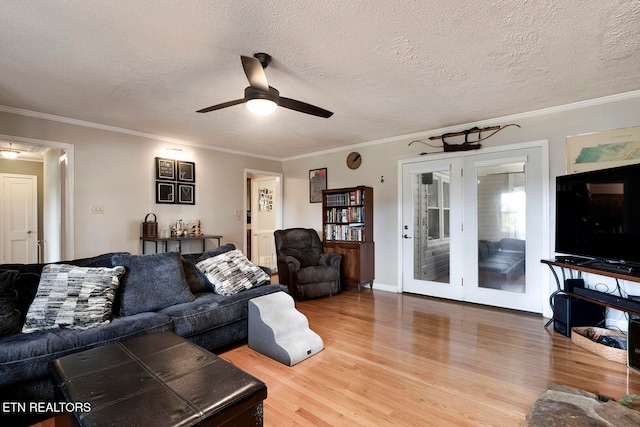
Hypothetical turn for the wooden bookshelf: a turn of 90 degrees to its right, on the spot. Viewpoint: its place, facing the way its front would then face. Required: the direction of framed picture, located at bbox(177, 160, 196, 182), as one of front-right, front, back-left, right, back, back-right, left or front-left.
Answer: front-left

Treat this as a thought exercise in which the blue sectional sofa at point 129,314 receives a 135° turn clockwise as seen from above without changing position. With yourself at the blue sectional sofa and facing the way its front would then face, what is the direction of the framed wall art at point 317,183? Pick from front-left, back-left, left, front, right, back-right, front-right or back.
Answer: back-right

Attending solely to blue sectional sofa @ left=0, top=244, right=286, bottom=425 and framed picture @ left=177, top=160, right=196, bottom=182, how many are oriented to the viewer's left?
0

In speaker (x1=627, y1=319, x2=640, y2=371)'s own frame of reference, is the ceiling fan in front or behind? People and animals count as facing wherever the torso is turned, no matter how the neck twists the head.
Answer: in front

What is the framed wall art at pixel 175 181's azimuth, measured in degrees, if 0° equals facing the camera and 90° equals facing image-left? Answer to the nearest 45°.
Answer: approximately 315°

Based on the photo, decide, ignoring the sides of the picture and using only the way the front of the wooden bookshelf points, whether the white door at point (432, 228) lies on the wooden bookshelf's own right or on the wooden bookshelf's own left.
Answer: on the wooden bookshelf's own left

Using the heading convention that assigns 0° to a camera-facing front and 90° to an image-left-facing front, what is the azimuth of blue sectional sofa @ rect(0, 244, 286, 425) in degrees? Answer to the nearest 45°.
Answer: approximately 315°

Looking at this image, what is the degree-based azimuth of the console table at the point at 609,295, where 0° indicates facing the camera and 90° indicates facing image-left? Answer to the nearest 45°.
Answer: approximately 45°

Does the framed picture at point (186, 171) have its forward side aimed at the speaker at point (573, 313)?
yes

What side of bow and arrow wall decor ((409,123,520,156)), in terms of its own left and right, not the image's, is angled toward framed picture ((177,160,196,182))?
right
